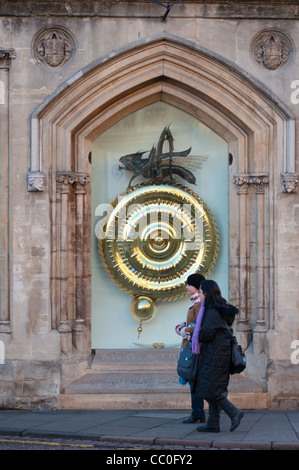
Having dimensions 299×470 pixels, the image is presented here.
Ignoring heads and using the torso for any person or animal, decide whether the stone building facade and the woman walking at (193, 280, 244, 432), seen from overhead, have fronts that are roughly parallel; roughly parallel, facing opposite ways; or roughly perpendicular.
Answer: roughly perpendicular

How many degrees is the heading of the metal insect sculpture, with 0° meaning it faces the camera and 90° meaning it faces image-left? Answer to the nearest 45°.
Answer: approximately 90°

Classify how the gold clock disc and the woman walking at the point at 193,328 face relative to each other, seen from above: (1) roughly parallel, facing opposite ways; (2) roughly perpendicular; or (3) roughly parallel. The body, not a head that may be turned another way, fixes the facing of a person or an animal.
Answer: roughly perpendicular
